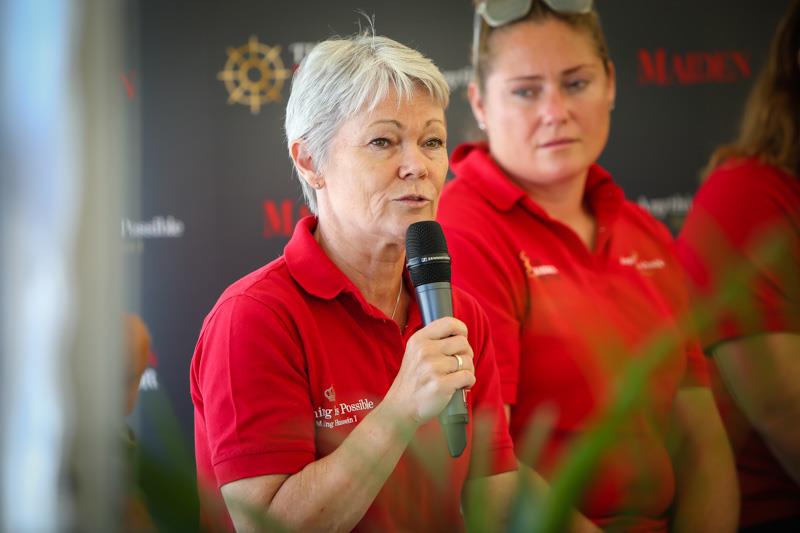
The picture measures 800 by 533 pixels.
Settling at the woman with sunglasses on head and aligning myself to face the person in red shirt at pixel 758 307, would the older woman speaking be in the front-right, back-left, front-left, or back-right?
back-right

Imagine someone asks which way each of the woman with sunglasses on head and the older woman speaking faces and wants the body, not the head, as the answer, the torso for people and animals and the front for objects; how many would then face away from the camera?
0

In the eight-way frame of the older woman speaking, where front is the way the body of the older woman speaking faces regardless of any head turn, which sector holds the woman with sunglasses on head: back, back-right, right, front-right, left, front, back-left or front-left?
left

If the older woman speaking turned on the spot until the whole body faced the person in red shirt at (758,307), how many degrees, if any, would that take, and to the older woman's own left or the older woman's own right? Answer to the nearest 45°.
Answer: approximately 90° to the older woman's own left

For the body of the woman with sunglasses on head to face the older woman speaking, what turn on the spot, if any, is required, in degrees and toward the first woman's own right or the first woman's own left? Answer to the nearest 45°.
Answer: approximately 90° to the first woman's own right

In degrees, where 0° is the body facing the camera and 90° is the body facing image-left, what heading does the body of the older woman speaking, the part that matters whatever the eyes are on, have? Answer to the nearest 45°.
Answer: approximately 315°

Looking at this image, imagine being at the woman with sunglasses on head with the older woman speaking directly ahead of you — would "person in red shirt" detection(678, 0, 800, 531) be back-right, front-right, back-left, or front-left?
back-left

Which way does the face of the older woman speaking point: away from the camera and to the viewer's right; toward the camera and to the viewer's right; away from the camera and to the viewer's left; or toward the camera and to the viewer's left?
toward the camera and to the viewer's right

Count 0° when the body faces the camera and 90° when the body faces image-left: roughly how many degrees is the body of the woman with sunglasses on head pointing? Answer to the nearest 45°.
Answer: approximately 315°
